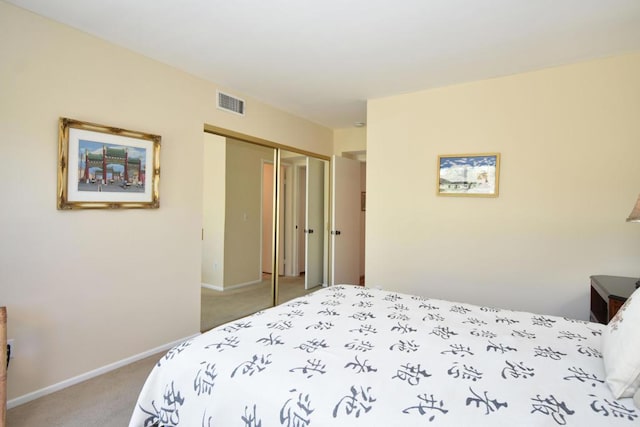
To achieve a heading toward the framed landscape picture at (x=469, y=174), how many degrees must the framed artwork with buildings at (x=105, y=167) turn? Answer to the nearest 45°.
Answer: approximately 45° to its left

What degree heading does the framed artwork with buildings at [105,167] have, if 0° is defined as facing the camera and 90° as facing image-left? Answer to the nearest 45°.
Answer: approximately 315°

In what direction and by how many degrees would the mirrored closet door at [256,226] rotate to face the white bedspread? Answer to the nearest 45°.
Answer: approximately 45° to its right

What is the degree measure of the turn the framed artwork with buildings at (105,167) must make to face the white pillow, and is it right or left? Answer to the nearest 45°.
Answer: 0° — it already faces it

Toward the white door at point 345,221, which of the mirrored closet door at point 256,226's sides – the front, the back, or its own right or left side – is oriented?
left

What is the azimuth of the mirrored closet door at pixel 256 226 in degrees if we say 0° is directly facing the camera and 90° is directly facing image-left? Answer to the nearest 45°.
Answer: approximately 315°

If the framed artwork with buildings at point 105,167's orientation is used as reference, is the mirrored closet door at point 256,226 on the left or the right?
on its left
